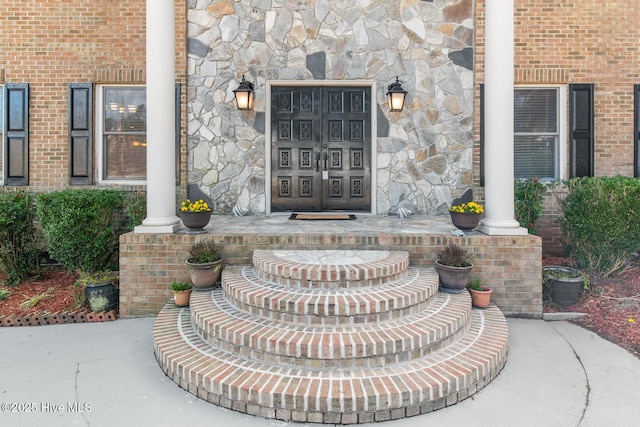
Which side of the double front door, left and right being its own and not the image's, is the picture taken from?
front

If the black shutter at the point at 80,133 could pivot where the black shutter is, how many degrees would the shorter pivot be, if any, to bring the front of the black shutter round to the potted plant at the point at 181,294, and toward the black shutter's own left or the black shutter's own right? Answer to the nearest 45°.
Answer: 0° — it already faces it

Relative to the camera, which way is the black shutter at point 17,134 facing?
toward the camera

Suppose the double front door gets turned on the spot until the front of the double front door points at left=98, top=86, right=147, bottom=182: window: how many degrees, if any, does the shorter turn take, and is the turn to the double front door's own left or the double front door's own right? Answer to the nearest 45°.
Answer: approximately 90° to the double front door's own right

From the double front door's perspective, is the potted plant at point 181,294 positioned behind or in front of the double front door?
in front

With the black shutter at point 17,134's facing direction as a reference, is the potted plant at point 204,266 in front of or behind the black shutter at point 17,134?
in front
